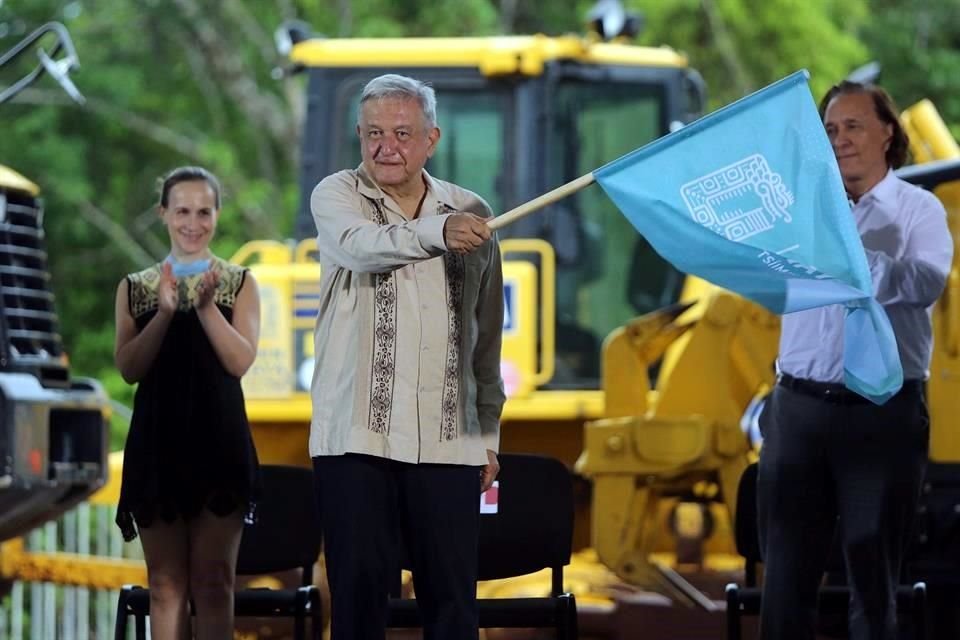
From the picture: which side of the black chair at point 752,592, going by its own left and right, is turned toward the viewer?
front

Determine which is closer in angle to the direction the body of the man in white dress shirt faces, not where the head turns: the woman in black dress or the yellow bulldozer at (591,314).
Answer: the woman in black dress

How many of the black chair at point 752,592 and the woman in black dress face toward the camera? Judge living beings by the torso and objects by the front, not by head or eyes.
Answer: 2

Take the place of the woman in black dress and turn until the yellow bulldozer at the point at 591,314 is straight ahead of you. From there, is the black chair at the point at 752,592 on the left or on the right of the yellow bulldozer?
right

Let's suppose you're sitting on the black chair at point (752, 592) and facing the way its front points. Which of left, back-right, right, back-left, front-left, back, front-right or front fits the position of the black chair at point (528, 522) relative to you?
right

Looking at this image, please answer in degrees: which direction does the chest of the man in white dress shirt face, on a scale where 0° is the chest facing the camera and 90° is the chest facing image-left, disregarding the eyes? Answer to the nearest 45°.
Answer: approximately 45°

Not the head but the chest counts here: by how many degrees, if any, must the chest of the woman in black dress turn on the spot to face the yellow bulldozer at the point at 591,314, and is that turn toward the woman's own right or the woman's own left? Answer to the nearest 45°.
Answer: approximately 135° to the woman's own left

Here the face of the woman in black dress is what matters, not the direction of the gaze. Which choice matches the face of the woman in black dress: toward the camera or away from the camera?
toward the camera

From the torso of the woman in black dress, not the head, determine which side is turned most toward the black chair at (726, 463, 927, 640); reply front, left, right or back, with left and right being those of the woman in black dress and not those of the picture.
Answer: left

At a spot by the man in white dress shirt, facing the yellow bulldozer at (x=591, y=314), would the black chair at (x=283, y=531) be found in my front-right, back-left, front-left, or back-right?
front-left

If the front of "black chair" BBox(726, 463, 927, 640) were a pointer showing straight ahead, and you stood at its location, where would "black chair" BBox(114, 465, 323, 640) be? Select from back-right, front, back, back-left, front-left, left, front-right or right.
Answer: right

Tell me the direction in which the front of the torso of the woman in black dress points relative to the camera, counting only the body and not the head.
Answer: toward the camera

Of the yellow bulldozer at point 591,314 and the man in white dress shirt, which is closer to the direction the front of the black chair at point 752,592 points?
the man in white dress shirt

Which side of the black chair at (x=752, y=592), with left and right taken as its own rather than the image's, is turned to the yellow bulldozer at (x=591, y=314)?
back

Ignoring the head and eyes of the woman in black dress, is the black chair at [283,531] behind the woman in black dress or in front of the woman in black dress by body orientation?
behind

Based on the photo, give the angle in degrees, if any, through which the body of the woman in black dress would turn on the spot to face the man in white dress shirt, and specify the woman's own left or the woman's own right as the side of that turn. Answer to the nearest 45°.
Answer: approximately 90° to the woman's own left
